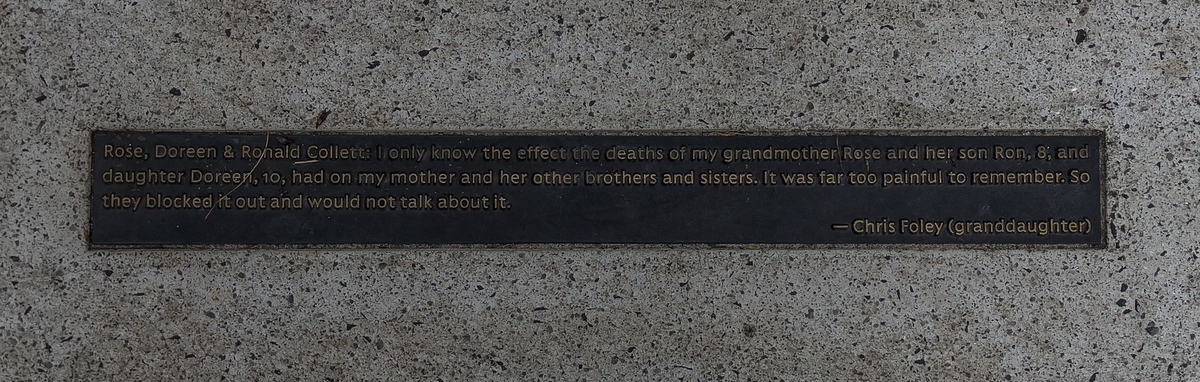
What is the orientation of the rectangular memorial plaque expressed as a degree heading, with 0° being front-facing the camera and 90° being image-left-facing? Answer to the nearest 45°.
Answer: approximately 0°
